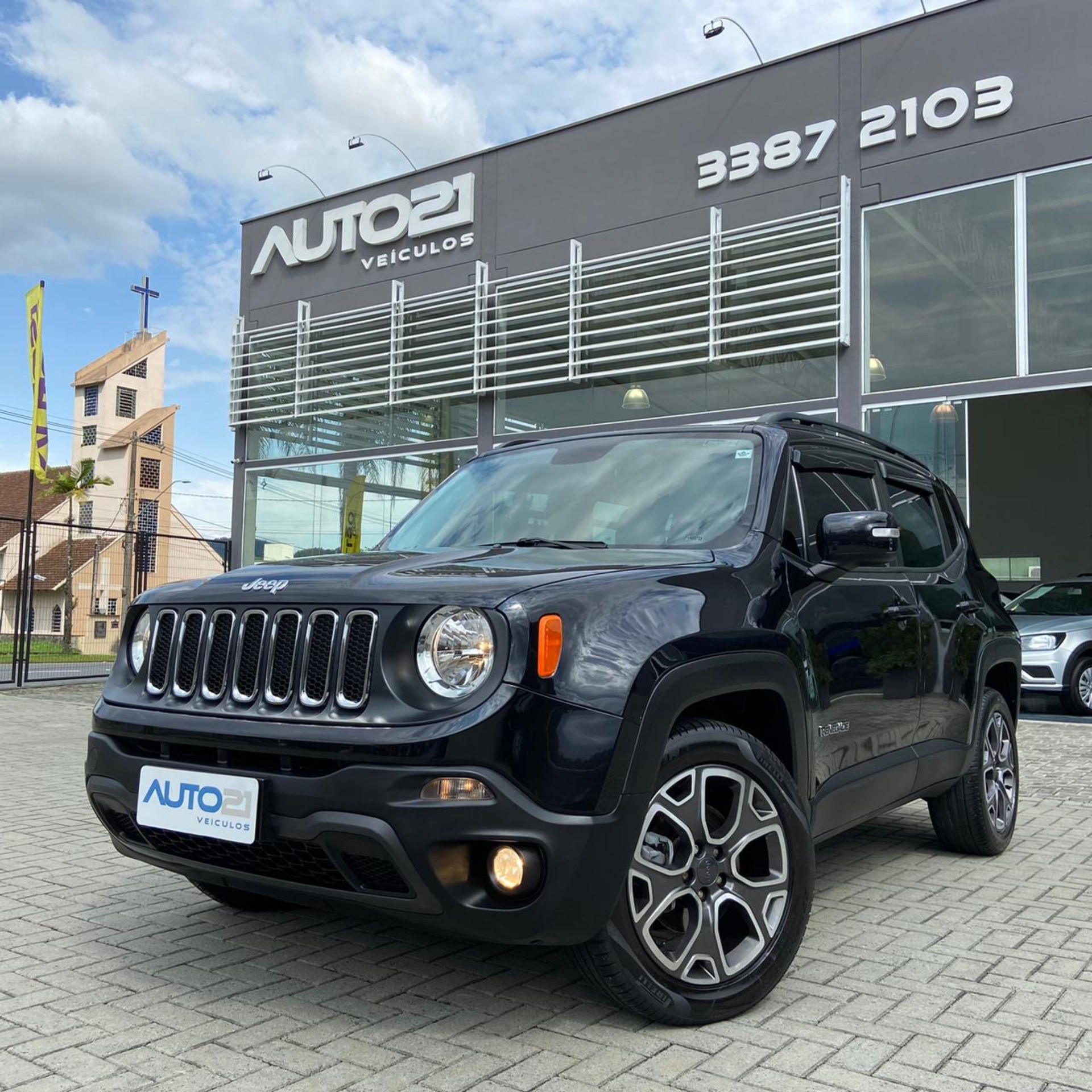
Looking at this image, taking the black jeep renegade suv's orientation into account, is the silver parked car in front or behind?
behind

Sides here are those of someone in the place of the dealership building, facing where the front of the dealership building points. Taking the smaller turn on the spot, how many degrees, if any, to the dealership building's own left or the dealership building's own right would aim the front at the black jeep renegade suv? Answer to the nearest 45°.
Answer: approximately 45° to the dealership building's own left

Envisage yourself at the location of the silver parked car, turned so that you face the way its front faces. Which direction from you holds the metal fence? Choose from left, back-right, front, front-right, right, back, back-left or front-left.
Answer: front-right

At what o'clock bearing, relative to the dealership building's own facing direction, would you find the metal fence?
The metal fence is roughly at 2 o'clock from the dealership building.

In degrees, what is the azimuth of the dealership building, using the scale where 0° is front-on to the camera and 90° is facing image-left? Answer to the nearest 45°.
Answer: approximately 45°

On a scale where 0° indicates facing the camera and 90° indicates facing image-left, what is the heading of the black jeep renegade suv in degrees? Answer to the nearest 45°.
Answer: approximately 45°

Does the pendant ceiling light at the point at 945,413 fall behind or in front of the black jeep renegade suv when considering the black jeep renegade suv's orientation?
behind

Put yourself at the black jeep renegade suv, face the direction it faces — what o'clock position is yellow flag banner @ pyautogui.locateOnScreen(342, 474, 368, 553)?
The yellow flag banner is roughly at 4 o'clock from the black jeep renegade suv.

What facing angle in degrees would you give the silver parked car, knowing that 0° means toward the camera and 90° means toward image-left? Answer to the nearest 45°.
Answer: approximately 45°
